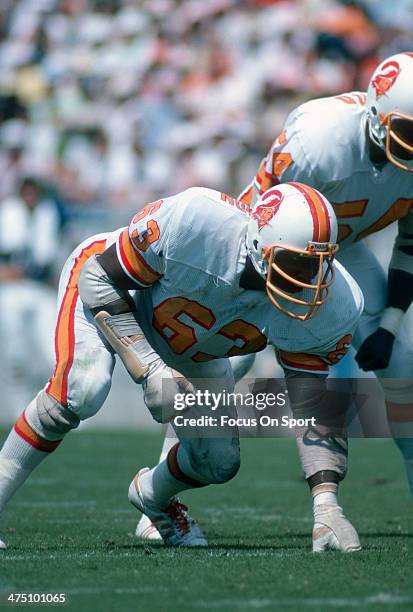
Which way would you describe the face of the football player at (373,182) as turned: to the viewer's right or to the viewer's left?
to the viewer's right

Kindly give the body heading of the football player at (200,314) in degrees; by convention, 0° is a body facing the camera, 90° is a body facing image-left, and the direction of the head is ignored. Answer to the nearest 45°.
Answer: approximately 315°

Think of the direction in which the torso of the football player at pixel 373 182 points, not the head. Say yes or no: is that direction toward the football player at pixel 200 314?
no

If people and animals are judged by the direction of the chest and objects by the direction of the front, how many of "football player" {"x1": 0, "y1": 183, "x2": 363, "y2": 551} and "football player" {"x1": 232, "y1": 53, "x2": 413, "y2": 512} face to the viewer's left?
0

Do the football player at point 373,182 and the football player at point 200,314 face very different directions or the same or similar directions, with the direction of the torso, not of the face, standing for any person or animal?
same or similar directions

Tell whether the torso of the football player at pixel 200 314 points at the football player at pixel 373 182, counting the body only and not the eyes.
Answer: no
